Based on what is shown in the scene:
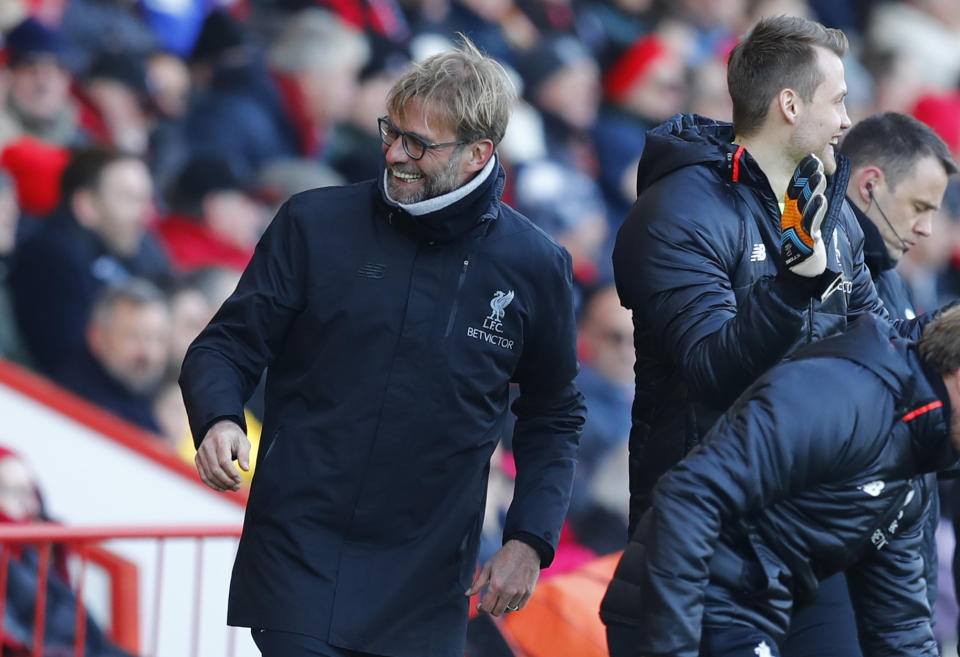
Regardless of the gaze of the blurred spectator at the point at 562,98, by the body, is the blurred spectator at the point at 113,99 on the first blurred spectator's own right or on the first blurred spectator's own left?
on the first blurred spectator's own right

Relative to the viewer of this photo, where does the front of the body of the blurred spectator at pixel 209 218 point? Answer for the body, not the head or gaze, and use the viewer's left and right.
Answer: facing the viewer and to the right of the viewer

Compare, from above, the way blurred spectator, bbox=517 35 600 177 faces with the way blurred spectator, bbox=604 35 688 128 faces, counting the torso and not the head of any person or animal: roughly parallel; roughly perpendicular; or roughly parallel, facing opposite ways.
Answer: roughly parallel

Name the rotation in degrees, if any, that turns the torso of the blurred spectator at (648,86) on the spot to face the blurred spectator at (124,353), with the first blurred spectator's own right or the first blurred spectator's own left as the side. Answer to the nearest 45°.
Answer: approximately 90° to the first blurred spectator's own right

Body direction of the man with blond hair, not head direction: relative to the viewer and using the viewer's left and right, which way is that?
facing the viewer

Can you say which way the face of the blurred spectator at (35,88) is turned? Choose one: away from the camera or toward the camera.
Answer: toward the camera

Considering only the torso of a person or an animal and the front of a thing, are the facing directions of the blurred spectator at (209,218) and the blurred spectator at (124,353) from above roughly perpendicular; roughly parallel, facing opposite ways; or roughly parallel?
roughly parallel

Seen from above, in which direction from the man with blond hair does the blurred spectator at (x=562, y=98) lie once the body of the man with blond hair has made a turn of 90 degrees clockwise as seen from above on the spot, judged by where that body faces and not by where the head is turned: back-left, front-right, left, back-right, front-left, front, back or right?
right

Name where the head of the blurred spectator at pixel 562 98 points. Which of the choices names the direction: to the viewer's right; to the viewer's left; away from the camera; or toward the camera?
toward the camera

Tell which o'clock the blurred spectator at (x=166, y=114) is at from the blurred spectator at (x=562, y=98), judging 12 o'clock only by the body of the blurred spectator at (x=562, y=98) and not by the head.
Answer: the blurred spectator at (x=166, y=114) is roughly at 3 o'clock from the blurred spectator at (x=562, y=98).

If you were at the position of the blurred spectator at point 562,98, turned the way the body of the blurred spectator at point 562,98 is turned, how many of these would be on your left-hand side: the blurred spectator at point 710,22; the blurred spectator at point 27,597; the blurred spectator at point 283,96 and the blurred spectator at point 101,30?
1

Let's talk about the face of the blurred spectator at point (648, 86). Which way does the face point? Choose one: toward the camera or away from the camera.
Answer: toward the camera

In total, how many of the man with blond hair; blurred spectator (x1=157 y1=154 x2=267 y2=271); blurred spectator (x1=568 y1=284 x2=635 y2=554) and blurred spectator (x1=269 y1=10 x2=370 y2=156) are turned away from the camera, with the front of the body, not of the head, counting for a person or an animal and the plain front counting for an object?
0

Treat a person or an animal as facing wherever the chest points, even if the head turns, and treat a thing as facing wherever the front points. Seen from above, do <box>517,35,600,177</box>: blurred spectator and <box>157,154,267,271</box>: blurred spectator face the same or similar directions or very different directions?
same or similar directions

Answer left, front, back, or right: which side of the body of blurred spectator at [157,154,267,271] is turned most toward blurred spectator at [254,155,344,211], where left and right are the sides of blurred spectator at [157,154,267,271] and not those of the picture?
left
